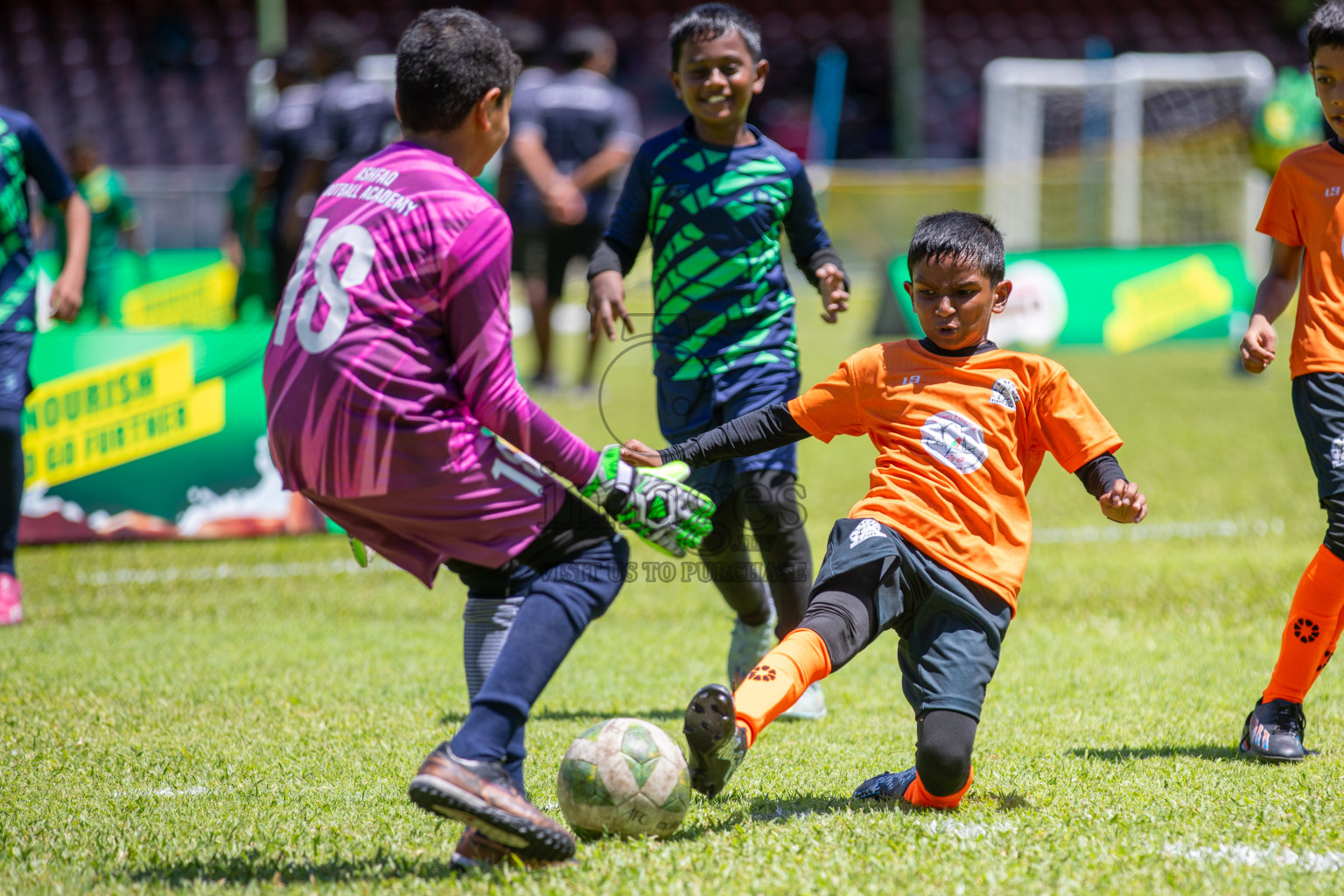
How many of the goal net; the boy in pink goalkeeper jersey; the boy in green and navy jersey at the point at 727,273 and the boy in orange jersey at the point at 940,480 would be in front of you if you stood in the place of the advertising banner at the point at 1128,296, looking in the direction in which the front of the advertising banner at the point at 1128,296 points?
3

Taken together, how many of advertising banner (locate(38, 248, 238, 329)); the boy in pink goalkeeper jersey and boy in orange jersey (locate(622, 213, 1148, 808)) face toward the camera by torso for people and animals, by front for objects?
2

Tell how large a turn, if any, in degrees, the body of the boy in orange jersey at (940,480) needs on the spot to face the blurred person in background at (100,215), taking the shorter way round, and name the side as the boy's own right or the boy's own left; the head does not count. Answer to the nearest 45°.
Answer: approximately 135° to the boy's own right

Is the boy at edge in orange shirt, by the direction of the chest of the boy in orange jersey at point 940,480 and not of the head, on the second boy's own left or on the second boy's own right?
on the second boy's own left

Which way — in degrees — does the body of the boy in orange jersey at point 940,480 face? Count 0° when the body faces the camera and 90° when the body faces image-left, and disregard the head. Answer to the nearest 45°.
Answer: approximately 0°

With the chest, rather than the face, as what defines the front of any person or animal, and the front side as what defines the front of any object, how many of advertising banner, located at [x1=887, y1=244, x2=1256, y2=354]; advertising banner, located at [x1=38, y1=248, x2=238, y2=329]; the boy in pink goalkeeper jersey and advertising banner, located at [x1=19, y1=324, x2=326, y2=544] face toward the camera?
3

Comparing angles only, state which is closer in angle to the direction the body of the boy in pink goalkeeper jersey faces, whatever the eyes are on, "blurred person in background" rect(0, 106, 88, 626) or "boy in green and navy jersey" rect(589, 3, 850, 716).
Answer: the boy in green and navy jersey

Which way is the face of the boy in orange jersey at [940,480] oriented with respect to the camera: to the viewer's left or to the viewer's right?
to the viewer's left
